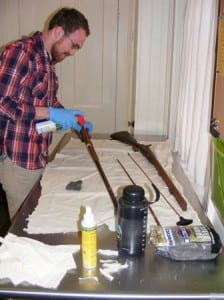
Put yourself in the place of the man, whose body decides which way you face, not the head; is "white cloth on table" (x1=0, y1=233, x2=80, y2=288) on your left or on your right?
on your right

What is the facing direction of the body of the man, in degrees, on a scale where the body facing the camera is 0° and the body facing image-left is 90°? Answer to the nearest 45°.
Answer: approximately 270°

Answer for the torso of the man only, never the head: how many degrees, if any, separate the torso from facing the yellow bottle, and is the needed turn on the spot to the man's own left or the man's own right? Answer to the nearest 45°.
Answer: approximately 90° to the man's own right

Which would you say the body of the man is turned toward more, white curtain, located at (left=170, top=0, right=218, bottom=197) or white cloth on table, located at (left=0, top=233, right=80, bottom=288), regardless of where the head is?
the white curtain

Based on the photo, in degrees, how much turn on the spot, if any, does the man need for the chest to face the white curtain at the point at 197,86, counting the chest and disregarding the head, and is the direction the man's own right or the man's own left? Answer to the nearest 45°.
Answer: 0° — they already face it

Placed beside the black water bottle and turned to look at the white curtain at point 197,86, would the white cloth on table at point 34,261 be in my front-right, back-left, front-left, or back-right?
back-left
